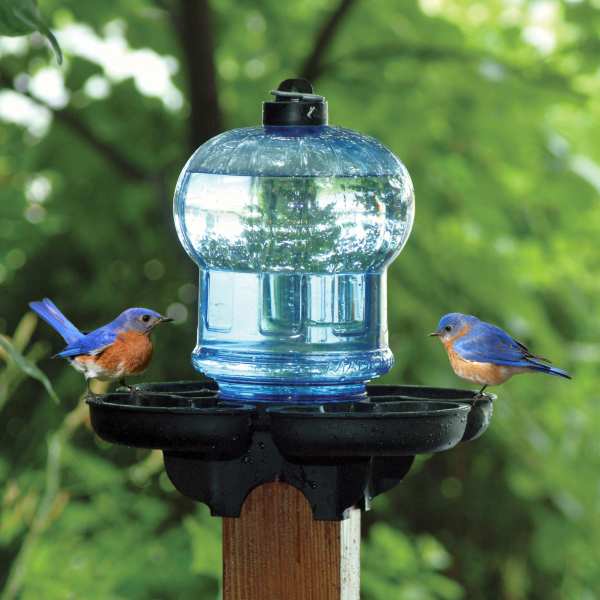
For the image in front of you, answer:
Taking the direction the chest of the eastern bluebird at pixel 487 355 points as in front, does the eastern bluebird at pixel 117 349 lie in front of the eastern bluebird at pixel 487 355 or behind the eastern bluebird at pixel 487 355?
in front

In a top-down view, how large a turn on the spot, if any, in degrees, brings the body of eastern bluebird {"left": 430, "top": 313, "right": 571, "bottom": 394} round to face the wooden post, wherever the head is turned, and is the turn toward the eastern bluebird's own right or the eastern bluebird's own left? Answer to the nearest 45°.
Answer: approximately 45° to the eastern bluebird's own left

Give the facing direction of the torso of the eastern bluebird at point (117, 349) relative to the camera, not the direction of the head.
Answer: to the viewer's right

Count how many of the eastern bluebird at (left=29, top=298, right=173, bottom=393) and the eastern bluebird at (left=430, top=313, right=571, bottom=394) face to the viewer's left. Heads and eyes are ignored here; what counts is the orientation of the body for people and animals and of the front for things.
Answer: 1

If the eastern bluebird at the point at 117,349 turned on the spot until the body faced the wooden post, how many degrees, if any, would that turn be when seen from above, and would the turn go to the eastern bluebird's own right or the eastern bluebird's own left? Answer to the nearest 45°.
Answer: approximately 45° to the eastern bluebird's own left

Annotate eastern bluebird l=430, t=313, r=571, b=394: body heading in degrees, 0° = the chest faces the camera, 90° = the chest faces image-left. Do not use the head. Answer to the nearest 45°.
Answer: approximately 90°
